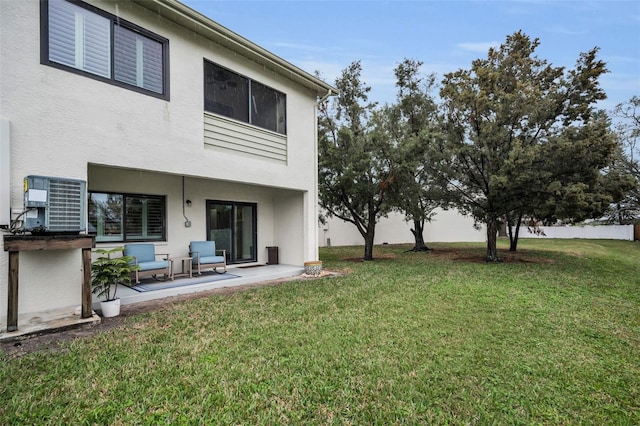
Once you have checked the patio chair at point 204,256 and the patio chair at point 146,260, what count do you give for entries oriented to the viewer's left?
0

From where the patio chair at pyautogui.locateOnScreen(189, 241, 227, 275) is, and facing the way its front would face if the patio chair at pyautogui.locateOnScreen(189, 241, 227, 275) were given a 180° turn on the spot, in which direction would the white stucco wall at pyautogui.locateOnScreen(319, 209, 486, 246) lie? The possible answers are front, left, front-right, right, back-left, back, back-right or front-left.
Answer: right

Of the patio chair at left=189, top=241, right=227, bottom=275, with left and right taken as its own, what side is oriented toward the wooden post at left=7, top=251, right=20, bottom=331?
right

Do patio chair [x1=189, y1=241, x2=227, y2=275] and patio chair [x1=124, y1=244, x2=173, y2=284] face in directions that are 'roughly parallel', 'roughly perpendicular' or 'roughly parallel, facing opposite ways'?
roughly parallel

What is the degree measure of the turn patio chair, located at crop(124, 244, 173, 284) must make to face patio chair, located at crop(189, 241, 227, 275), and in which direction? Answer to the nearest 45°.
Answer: approximately 90° to its left

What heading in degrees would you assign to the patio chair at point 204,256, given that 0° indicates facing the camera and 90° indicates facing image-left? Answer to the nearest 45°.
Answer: approximately 315°

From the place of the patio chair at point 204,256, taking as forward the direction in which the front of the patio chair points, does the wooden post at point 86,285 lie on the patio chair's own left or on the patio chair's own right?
on the patio chair's own right

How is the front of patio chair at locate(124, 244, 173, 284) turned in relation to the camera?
facing the viewer and to the right of the viewer
